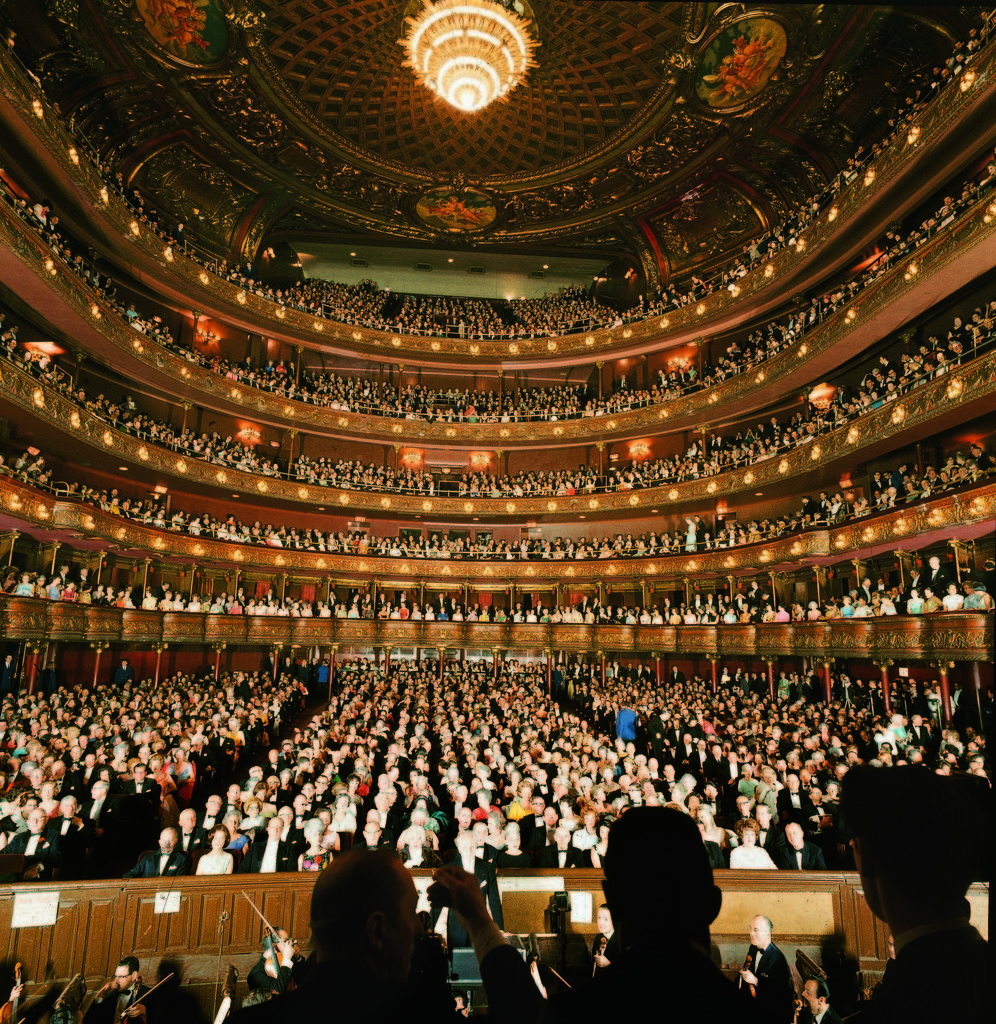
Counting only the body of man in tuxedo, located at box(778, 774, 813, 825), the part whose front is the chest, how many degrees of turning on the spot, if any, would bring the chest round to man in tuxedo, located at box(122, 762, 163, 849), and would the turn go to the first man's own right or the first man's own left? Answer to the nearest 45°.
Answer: approximately 45° to the first man's own right

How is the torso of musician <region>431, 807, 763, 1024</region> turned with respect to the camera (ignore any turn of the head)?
away from the camera

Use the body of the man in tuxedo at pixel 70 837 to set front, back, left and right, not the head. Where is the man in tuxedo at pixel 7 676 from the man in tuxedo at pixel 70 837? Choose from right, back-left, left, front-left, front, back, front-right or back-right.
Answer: back

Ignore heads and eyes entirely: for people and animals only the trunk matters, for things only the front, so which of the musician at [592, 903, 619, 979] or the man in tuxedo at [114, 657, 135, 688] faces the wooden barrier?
the man in tuxedo

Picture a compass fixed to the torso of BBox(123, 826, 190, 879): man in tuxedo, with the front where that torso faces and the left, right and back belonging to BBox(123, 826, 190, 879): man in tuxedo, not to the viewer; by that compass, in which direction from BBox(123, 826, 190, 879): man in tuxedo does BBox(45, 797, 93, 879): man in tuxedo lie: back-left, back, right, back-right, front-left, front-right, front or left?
back-right
